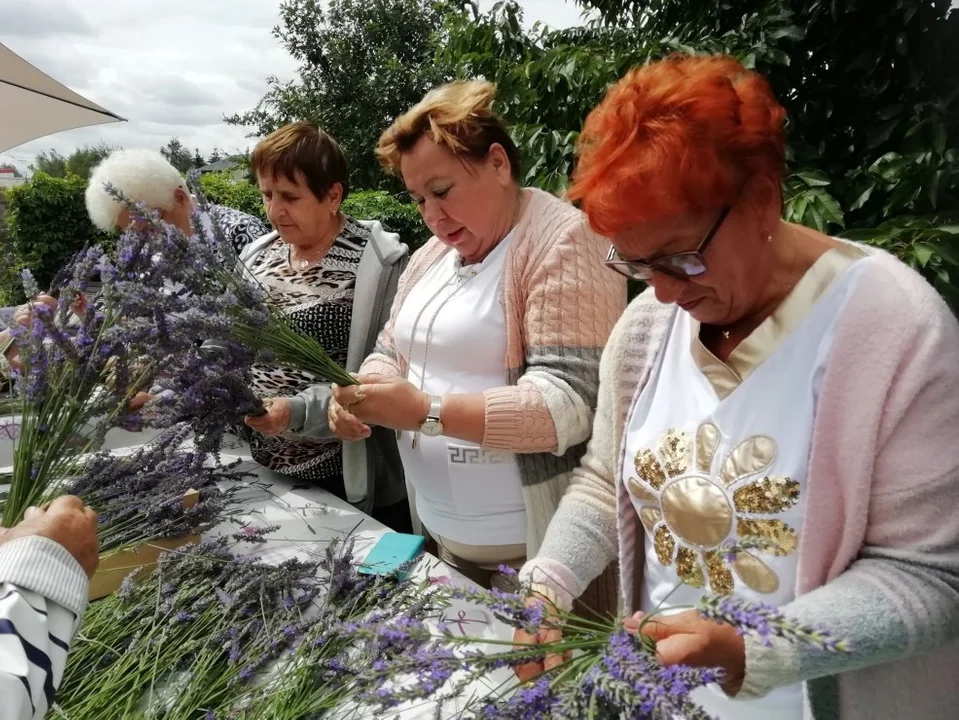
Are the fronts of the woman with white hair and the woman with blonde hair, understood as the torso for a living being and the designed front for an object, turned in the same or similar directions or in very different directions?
same or similar directions

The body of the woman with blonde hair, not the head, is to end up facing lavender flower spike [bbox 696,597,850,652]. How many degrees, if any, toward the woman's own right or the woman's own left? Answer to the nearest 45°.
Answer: approximately 45° to the woman's own left

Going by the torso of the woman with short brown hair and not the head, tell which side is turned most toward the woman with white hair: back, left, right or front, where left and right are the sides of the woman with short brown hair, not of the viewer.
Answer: right

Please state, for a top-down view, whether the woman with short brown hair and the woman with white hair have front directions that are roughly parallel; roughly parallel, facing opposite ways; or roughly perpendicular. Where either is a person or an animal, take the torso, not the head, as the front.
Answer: roughly parallel

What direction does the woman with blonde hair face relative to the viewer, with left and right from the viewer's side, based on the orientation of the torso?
facing the viewer and to the left of the viewer

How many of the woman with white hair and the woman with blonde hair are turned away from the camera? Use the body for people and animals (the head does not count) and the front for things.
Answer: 0

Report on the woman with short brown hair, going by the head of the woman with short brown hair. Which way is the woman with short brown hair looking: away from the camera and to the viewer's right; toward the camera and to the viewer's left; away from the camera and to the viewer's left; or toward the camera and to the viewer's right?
toward the camera and to the viewer's left

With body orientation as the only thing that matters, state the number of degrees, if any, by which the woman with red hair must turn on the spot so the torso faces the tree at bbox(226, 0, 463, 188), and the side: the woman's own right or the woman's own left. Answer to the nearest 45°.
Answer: approximately 90° to the woman's own right

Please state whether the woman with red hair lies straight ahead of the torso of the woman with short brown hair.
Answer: no

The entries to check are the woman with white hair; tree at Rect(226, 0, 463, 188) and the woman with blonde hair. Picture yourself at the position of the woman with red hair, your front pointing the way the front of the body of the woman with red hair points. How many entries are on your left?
0

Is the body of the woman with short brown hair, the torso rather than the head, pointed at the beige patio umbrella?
no

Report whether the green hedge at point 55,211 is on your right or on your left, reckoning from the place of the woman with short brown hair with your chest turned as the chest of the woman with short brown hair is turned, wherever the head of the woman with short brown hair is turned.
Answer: on your right

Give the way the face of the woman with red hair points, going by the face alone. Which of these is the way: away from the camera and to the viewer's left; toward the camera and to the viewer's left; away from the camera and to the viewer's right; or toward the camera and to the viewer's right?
toward the camera and to the viewer's left

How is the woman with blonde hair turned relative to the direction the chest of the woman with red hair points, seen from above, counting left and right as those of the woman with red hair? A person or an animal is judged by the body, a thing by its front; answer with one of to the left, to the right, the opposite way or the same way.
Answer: the same way

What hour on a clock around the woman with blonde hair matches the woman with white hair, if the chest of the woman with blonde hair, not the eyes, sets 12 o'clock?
The woman with white hair is roughly at 3 o'clock from the woman with blonde hair.

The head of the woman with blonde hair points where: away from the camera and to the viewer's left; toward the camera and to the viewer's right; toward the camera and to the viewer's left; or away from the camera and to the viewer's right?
toward the camera and to the viewer's left
